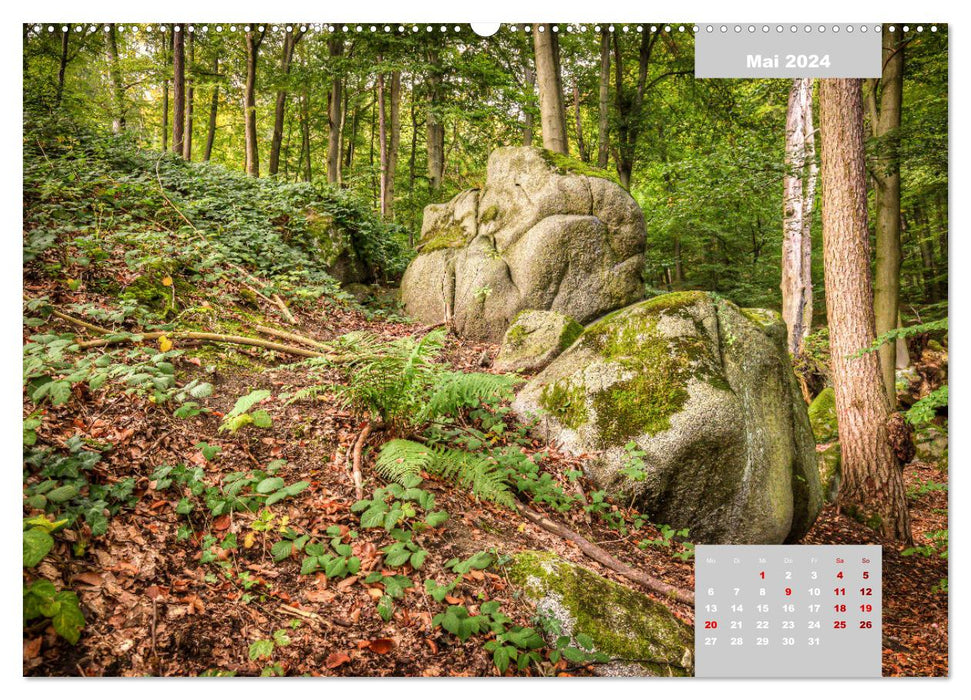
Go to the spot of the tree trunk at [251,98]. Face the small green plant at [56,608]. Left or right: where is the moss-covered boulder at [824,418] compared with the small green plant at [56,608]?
left
